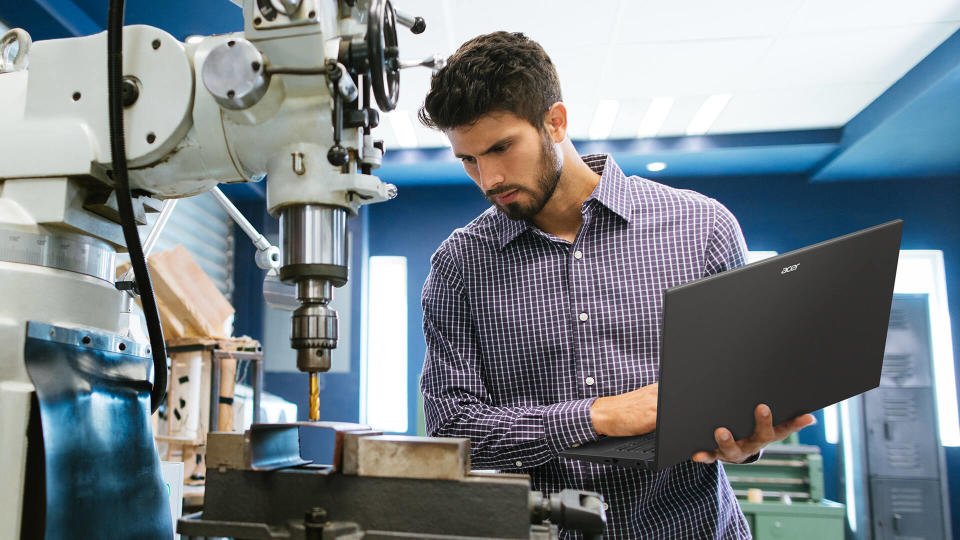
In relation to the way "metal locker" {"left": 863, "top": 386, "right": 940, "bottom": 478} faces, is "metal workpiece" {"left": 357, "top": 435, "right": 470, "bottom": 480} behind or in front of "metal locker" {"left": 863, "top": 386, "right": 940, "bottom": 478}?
in front

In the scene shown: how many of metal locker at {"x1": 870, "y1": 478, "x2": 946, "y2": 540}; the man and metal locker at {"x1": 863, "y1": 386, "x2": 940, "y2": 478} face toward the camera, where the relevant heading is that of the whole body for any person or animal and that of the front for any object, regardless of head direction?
3

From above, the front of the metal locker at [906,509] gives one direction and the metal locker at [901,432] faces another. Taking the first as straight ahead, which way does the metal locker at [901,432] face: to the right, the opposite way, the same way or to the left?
the same way

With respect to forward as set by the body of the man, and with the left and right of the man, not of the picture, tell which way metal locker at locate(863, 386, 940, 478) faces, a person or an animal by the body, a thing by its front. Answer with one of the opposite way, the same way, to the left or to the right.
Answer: the same way

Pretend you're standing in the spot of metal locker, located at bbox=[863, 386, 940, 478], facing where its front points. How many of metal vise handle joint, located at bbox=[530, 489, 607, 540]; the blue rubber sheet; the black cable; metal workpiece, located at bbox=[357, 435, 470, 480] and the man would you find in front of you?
5

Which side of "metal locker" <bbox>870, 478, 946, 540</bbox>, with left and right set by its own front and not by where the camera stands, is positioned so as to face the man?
front

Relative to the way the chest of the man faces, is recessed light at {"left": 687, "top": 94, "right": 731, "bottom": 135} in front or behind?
behind

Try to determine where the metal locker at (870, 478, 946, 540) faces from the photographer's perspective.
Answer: facing the viewer

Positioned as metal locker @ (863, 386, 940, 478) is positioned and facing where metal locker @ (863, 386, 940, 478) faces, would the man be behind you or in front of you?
in front

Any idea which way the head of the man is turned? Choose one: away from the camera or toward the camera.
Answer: toward the camera
